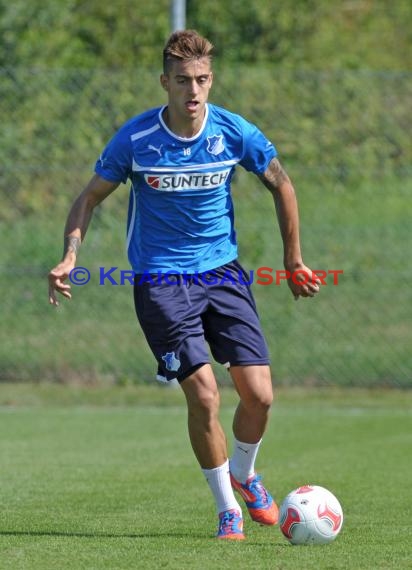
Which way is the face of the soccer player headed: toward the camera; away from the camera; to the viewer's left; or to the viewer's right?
toward the camera

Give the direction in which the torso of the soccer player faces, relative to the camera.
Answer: toward the camera
